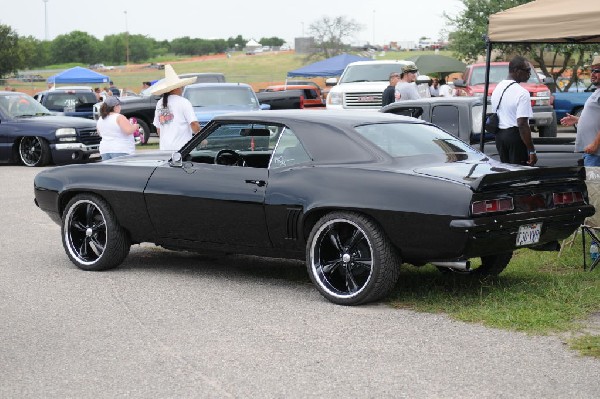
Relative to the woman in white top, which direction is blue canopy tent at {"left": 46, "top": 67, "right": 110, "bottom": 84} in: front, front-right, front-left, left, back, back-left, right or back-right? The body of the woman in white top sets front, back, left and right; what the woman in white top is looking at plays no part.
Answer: front-left

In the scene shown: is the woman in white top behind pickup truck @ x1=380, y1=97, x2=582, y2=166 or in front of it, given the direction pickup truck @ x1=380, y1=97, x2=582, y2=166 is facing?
in front

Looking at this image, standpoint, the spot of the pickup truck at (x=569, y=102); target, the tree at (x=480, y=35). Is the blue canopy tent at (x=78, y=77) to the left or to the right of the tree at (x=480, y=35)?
left

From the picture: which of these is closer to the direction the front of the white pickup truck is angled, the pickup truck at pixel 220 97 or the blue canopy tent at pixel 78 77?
the pickup truck

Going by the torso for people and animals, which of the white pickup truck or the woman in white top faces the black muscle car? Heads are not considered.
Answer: the white pickup truck

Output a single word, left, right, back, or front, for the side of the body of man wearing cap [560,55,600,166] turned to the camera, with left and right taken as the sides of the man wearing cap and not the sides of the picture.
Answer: left

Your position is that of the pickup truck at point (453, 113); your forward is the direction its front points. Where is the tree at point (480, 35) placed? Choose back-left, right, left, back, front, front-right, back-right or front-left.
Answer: right

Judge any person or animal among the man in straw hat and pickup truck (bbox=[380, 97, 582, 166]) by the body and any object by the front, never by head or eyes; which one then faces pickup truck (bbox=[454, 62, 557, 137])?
the man in straw hat

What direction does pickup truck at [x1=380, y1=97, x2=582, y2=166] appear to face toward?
to the viewer's left

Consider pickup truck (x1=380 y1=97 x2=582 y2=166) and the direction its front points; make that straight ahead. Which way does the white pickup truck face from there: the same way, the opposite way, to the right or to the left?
to the left

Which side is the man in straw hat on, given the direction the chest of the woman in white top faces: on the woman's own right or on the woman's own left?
on the woman's own right

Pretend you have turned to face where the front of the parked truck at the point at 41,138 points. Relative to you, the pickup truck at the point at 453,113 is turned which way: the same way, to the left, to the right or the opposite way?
the opposite way

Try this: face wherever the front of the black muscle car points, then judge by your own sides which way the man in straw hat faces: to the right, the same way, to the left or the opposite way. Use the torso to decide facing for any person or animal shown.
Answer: to the right

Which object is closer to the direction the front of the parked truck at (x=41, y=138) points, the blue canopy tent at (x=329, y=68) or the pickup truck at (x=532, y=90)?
the pickup truck

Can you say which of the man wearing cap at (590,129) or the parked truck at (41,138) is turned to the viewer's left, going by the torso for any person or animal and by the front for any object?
the man wearing cap
